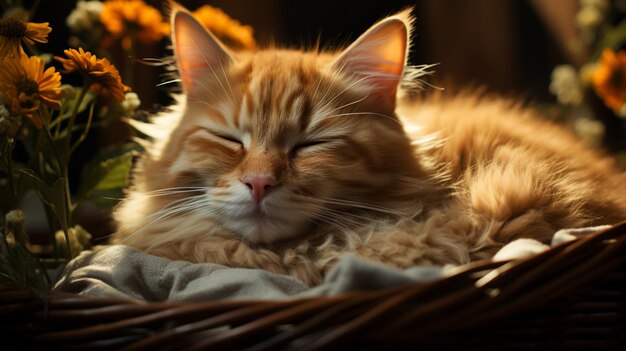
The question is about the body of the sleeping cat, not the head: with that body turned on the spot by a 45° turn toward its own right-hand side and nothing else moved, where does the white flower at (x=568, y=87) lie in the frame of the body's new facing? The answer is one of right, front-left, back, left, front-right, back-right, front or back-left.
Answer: back-right

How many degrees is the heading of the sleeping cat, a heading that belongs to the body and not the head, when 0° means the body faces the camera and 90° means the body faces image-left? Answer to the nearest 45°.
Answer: approximately 45°

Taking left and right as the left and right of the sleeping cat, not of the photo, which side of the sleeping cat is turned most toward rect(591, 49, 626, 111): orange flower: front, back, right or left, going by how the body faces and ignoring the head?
back

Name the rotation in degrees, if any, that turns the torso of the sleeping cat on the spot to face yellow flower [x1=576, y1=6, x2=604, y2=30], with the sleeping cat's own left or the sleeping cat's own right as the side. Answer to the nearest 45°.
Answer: approximately 180°

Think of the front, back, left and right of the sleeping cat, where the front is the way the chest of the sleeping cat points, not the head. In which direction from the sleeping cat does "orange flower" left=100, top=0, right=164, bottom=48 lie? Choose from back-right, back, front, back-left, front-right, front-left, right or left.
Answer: right

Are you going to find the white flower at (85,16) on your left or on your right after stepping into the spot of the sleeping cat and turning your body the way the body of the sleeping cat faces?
on your right
